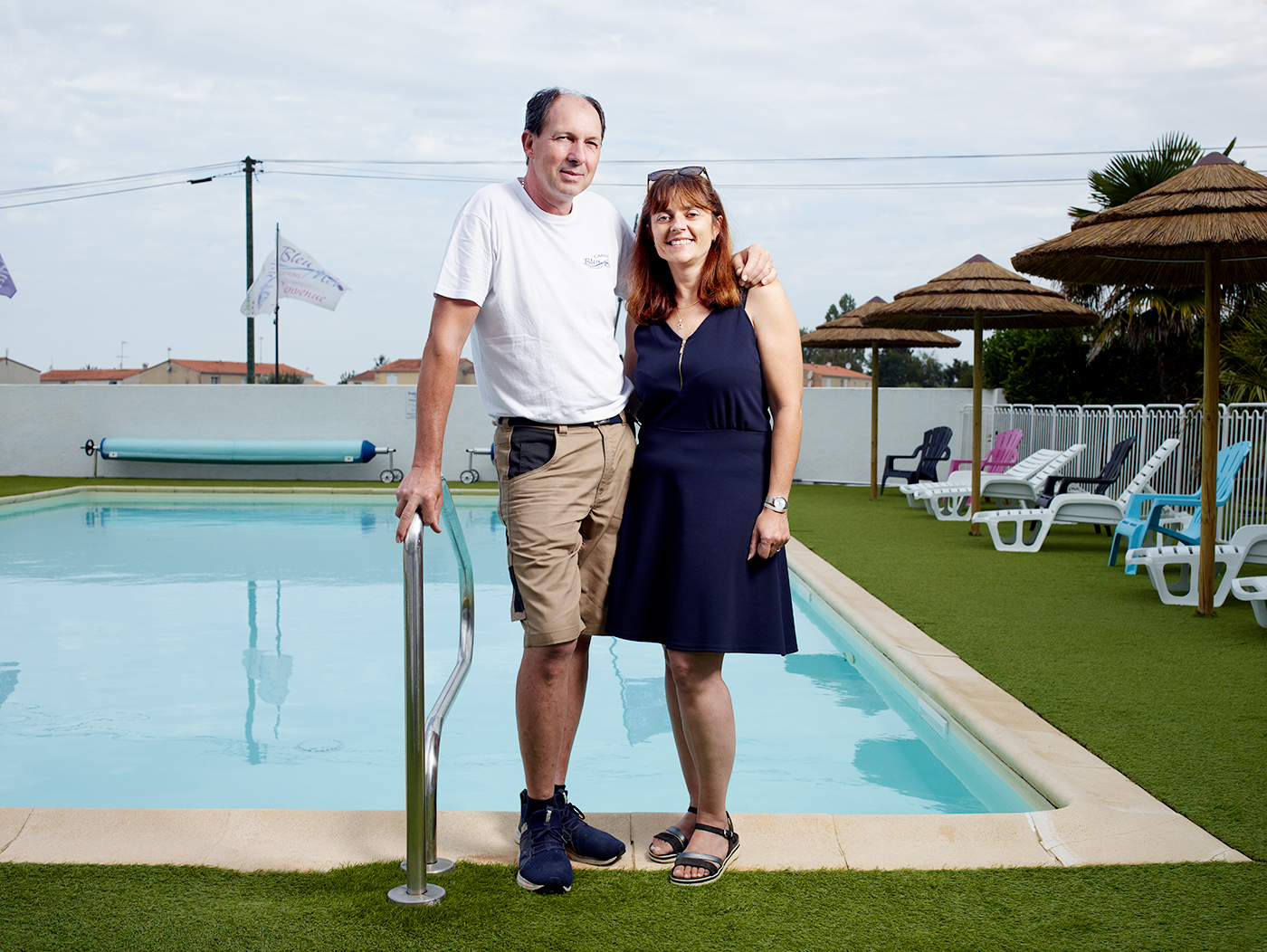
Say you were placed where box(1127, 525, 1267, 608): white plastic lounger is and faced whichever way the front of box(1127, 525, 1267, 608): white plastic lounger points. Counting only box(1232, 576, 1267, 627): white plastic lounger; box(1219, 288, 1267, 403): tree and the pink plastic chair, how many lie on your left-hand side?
1

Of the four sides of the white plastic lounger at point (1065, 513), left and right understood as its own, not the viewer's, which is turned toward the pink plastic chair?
right

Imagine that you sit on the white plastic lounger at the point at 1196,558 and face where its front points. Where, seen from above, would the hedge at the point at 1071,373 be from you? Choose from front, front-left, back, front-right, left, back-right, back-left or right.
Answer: right

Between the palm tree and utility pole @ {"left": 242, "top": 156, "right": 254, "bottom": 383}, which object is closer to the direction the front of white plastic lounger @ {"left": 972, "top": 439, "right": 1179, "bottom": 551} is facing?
the utility pole

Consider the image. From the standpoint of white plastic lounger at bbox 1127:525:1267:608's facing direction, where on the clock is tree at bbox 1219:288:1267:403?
The tree is roughly at 3 o'clock from the white plastic lounger.

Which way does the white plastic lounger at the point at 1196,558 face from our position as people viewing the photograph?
facing to the left of the viewer

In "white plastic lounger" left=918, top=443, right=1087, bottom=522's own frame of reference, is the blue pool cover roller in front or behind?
in front

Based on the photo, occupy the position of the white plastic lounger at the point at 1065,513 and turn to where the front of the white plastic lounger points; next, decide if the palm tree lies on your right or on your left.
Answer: on your right

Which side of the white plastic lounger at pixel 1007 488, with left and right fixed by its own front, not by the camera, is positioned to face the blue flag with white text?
front

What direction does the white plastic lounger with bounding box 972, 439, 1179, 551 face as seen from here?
to the viewer's left

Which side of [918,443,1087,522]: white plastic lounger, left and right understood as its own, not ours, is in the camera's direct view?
left

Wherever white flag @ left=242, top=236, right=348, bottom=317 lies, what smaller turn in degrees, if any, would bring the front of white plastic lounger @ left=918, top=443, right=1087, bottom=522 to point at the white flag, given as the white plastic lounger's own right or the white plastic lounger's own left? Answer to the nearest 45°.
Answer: approximately 45° to the white plastic lounger's own right
